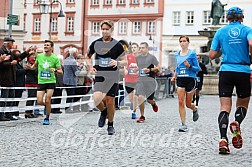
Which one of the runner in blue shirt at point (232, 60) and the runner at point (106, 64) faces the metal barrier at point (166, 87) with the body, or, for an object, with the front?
the runner in blue shirt

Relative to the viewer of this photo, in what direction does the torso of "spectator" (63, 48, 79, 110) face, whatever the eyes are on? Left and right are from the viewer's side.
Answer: facing away from the viewer and to the right of the viewer

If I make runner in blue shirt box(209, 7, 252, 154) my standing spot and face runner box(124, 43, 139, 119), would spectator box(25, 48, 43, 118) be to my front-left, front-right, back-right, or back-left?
front-left

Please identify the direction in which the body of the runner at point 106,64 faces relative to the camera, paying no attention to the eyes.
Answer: toward the camera

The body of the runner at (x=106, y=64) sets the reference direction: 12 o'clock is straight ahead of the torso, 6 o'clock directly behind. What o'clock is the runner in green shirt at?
The runner in green shirt is roughly at 5 o'clock from the runner.

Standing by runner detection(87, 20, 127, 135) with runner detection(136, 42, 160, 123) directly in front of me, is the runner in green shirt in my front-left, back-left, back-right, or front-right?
front-left

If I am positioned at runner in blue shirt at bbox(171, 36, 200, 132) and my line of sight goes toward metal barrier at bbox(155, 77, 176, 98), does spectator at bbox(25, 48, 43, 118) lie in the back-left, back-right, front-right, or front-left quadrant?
front-left

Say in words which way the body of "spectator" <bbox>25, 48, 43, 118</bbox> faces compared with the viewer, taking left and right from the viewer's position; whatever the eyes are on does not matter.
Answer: facing to the right of the viewer

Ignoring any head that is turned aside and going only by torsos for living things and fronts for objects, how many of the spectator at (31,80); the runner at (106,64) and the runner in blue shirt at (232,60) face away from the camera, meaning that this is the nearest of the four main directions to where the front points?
1

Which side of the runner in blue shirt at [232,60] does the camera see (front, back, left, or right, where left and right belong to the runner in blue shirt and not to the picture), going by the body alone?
back
